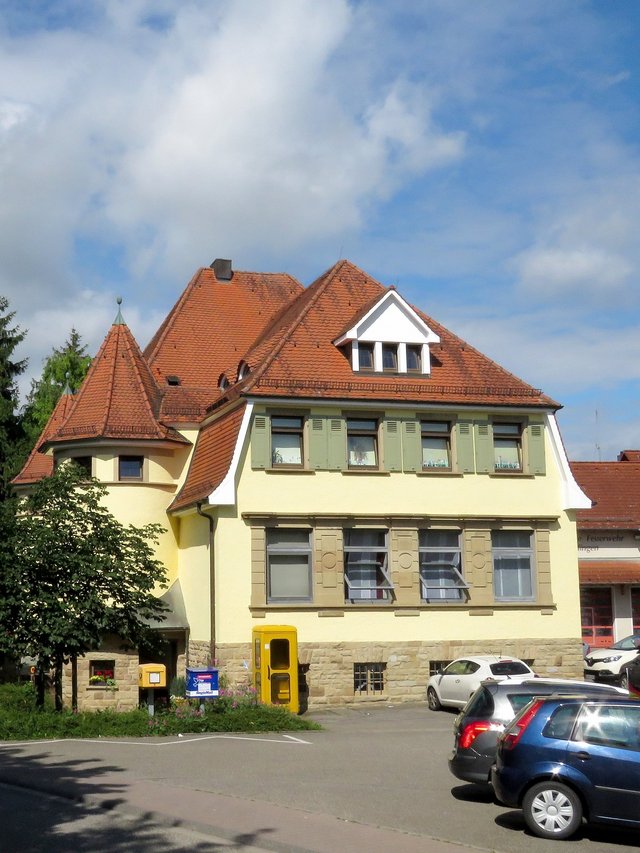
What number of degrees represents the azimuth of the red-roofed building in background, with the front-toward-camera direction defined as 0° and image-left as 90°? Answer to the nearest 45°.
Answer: approximately 0°

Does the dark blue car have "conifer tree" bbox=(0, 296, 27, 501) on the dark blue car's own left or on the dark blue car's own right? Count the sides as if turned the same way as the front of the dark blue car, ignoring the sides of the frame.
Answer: on the dark blue car's own left

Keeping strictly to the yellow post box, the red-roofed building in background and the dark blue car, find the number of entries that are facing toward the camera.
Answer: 2

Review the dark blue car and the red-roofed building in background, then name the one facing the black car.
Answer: the red-roofed building in background

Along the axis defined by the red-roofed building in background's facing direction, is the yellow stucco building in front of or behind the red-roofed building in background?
in front

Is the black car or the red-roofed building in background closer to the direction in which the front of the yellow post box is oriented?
the black car

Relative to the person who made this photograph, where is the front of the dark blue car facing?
facing to the right of the viewer

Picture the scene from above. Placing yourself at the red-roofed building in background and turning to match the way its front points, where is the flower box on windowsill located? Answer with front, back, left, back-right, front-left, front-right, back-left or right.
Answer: front-right

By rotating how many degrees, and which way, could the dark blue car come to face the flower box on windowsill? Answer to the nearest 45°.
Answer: approximately 135° to its left

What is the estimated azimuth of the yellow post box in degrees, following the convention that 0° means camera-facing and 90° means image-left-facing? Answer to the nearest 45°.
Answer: approximately 0°

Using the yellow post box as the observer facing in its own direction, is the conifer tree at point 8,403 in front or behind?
behind
